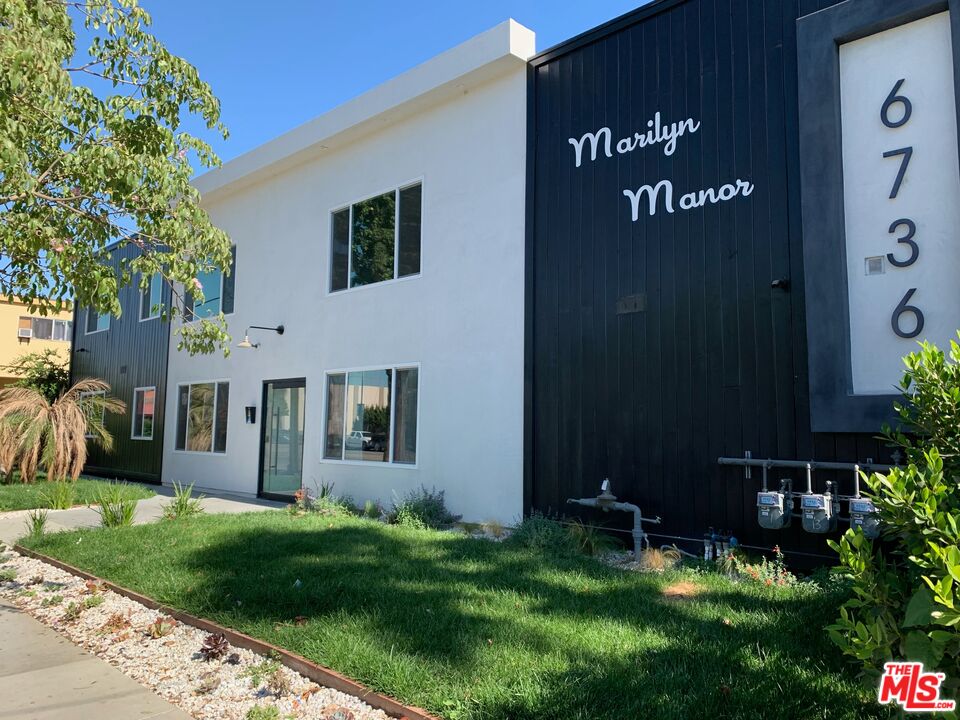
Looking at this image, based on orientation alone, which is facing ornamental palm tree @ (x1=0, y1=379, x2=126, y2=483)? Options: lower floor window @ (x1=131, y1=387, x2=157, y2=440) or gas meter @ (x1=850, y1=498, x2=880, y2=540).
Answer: the lower floor window

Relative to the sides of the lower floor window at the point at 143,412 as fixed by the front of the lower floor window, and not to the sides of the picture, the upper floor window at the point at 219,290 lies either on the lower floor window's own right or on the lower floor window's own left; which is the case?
on the lower floor window's own left

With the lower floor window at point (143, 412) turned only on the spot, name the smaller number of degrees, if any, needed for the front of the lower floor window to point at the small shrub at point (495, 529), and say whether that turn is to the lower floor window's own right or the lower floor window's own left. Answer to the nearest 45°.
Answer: approximately 45° to the lower floor window's own left

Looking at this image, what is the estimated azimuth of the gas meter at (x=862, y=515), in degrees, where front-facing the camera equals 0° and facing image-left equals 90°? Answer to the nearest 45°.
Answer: approximately 0°

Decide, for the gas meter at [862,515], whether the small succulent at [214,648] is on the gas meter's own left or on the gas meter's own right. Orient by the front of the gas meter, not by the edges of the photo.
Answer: on the gas meter's own right

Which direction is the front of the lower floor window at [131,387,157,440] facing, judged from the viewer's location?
facing the viewer and to the left of the viewer

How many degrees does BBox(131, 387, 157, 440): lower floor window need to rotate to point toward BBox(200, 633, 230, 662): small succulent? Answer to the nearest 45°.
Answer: approximately 45° to its left

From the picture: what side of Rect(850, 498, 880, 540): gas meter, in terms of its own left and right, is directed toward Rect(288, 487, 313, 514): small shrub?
right

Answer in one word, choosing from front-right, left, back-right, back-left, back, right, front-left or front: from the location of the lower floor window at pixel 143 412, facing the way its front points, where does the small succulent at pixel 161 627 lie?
front-left

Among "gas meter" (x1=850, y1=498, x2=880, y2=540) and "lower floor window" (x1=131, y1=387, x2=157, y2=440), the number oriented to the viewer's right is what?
0

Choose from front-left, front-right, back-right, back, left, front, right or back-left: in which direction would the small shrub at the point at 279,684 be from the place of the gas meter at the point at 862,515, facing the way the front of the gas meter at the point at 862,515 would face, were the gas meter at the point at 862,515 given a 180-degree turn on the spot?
back-left

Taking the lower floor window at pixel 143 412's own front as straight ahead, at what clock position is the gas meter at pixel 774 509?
The gas meter is roughly at 10 o'clock from the lower floor window.

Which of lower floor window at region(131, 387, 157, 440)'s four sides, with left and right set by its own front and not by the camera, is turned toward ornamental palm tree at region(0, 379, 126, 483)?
front
